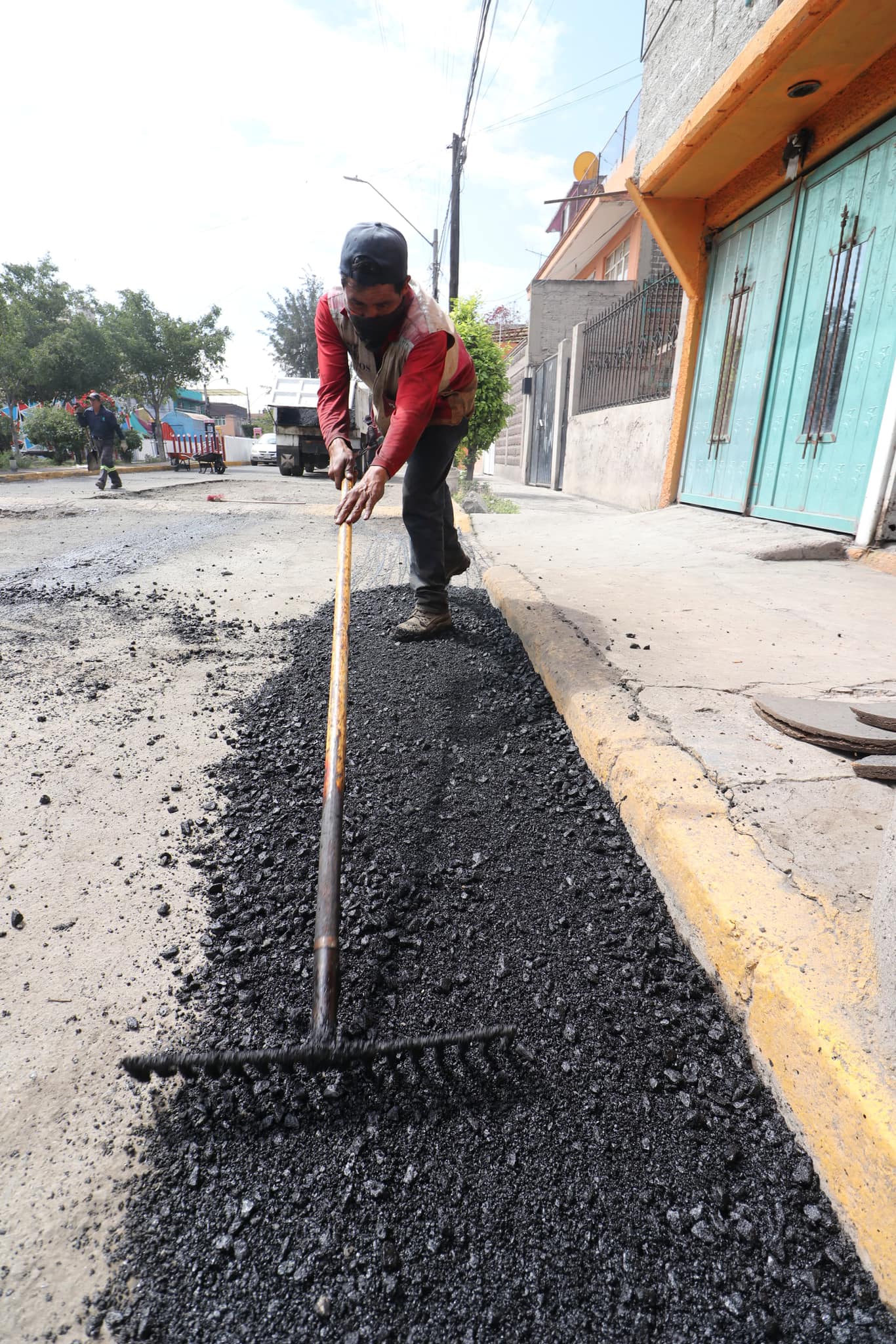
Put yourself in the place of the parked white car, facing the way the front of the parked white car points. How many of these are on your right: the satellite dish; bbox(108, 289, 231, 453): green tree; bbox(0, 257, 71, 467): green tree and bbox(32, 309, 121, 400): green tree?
3

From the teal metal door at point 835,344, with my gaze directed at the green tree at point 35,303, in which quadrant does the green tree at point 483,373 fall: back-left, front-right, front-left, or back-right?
front-right

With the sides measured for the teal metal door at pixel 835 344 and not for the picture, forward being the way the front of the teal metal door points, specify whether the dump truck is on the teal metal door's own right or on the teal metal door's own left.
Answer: on the teal metal door's own right

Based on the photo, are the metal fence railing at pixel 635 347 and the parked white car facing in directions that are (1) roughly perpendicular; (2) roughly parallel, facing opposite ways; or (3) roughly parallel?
roughly perpendicular

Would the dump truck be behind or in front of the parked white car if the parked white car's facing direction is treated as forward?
in front

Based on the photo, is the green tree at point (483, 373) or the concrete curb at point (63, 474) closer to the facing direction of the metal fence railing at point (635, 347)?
the concrete curb

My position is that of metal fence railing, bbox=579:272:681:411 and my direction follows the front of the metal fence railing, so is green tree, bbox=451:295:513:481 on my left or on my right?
on my right

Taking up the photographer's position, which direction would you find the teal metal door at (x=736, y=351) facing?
facing the viewer and to the left of the viewer

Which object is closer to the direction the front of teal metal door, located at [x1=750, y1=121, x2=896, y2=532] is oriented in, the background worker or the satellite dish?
the background worker

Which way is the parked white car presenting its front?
toward the camera

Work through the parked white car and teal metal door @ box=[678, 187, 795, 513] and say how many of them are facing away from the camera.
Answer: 0

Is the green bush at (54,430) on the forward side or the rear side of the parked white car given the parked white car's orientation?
on the forward side

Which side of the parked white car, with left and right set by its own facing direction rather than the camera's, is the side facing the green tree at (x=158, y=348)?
right

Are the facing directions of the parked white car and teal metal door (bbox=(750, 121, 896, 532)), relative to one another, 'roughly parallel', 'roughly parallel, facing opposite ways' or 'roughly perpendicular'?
roughly perpendicular

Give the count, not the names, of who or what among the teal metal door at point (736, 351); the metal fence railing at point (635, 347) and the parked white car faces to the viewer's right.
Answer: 0
